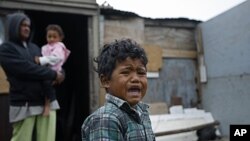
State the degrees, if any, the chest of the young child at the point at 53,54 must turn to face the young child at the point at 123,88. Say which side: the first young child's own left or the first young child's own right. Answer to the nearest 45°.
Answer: approximately 45° to the first young child's own left

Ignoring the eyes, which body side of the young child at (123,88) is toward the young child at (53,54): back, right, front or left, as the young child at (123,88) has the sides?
back

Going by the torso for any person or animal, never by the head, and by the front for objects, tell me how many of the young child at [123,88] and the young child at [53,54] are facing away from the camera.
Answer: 0

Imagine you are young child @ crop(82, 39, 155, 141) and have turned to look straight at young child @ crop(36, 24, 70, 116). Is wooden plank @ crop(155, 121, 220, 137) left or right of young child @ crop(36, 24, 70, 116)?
right

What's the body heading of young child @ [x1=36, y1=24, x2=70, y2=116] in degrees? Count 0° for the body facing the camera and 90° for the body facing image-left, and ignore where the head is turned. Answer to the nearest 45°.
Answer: approximately 45°

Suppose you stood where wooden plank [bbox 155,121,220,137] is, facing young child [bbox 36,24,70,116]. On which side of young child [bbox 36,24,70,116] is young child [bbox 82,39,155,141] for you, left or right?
left

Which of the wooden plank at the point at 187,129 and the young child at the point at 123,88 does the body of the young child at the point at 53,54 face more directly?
the young child

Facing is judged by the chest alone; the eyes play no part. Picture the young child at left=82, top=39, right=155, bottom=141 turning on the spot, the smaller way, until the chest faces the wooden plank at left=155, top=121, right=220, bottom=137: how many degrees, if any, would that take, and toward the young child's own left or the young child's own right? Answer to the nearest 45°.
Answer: approximately 135° to the young child's own left

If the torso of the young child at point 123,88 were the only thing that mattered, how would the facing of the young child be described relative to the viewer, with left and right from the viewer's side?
facing the viewer and to the right of the viewer
